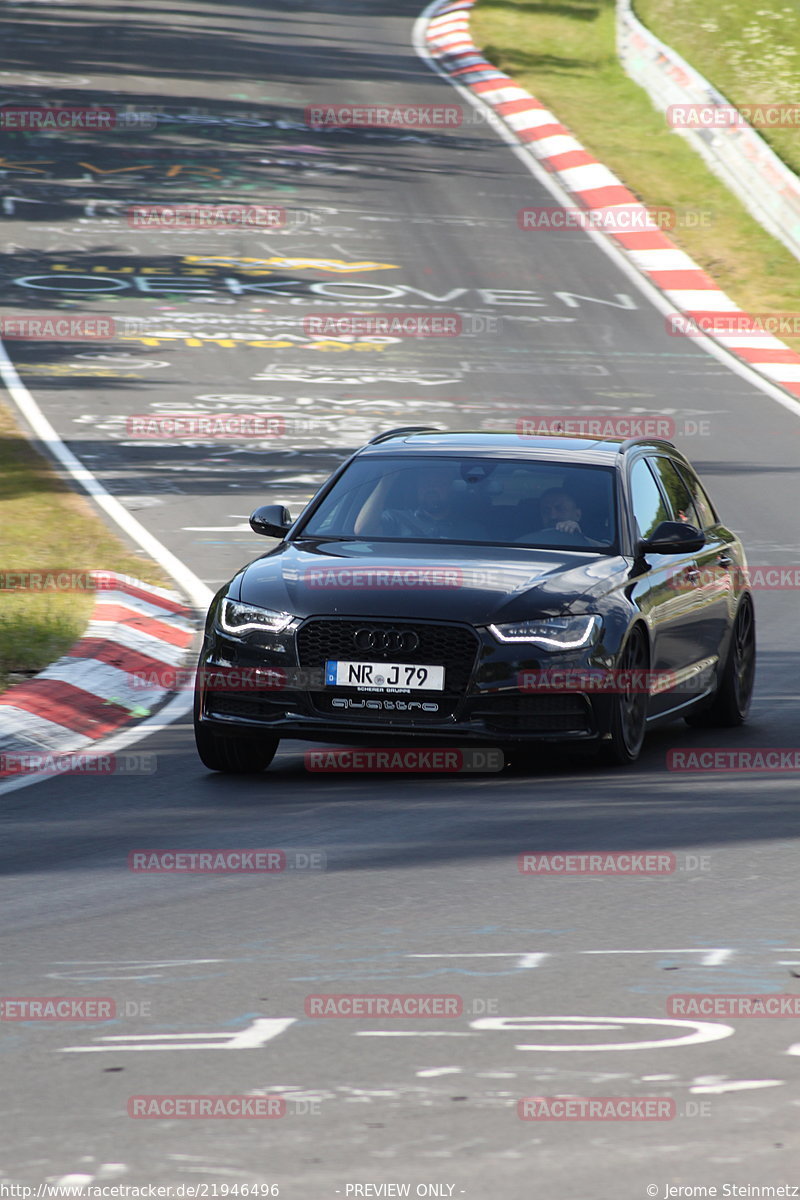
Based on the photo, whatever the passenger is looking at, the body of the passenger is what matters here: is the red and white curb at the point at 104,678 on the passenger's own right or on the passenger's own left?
on the passenger's own right

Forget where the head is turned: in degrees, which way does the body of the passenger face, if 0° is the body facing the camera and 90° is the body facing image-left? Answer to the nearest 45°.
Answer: approximately 0°

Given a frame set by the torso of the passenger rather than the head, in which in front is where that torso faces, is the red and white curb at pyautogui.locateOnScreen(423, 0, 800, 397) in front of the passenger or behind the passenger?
behind
